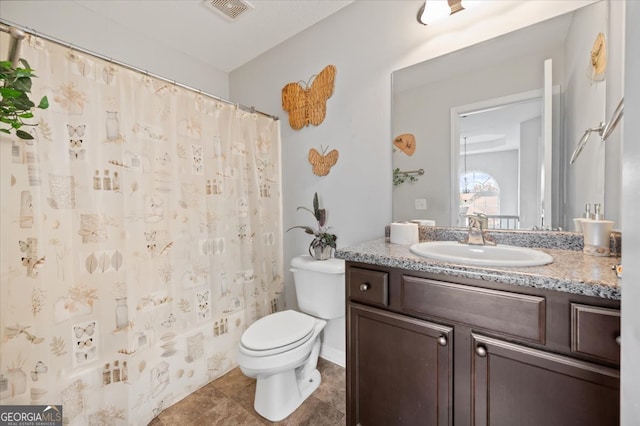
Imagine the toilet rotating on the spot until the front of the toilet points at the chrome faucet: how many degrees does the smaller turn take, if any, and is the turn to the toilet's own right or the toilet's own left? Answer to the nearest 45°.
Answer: approximately 135° to the toilet's own left

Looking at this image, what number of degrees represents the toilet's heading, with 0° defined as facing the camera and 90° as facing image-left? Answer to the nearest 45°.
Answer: approximately 45°

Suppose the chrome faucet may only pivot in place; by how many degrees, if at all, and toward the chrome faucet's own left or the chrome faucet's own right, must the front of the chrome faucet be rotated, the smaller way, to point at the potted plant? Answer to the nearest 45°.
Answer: approximately 90° to the chrome faucet's own right

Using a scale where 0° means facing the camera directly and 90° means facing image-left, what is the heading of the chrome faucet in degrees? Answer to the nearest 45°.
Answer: approximately 0°
